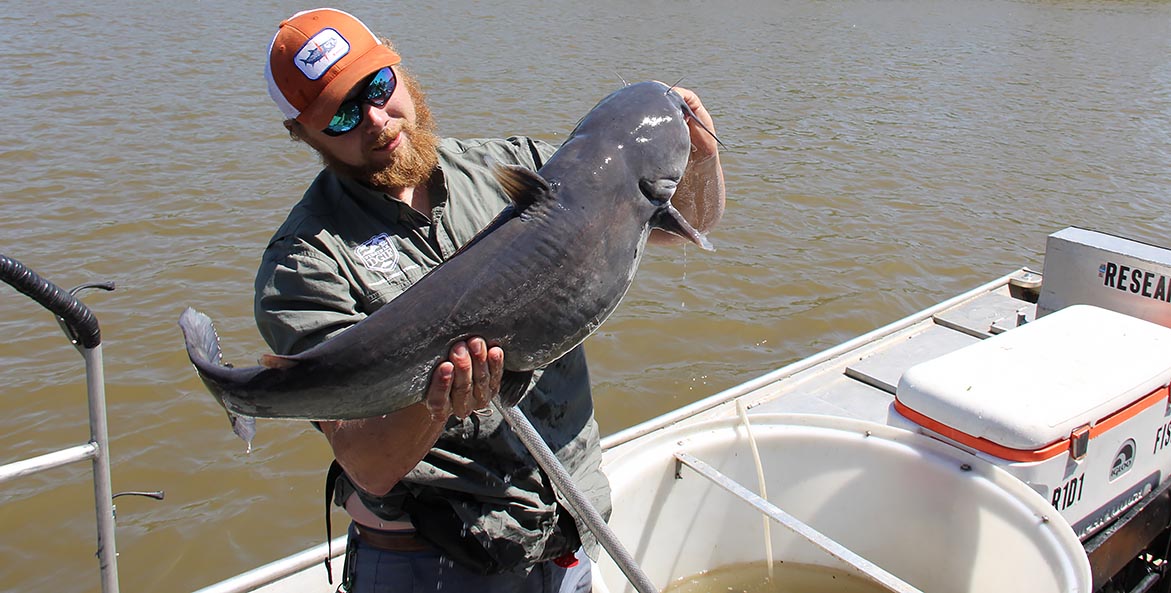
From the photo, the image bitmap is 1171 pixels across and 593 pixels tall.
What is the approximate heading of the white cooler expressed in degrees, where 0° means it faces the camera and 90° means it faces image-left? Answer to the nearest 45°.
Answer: approximately 315°

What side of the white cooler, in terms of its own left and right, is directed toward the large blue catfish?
right

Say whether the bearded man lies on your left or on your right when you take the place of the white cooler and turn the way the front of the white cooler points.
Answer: on your right

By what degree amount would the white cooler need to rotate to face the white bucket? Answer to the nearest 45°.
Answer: approximately 90° to its right
